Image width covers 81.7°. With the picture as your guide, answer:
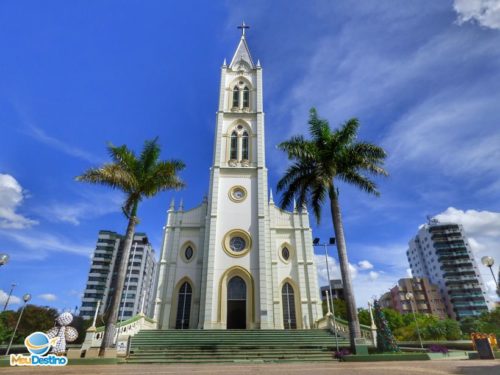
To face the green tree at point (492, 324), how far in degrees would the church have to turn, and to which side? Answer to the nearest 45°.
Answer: approximately 90° to its left

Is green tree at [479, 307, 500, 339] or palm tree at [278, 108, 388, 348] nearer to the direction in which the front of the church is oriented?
the palm tree

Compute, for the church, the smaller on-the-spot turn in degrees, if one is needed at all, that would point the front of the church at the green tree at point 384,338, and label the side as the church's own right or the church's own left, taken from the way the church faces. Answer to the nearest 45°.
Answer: approximately 45° to the church's own left

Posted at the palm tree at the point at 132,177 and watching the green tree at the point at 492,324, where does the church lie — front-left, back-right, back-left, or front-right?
front-left

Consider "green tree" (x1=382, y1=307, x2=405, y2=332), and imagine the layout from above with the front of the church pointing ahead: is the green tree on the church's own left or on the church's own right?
on the church's own left

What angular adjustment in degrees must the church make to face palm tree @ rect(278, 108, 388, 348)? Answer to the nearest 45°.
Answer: approximately 45° to its left

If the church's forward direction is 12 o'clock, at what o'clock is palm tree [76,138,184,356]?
The palm tree is roughly at 1 o'clock from the church.

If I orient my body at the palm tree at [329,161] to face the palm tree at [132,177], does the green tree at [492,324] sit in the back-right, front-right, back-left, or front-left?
back-right

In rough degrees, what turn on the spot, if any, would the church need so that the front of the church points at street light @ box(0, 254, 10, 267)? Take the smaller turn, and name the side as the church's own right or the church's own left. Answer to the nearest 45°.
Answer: approximately 45° to the church's own right

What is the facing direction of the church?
toward the camera

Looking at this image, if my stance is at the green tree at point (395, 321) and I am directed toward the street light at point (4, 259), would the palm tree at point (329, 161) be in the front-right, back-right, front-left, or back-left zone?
front-left

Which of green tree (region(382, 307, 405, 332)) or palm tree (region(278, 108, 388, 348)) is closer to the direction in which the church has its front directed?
the palm tree
